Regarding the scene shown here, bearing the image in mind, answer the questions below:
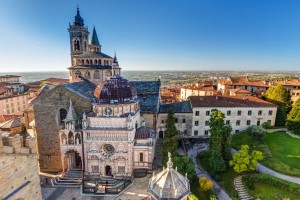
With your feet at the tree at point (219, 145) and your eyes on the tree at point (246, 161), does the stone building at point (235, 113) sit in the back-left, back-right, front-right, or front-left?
back-left

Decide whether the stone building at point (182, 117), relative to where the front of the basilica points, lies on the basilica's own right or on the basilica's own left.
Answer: on the basilica's own left

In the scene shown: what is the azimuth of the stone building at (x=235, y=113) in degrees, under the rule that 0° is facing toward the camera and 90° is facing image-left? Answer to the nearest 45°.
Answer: approximately 0°

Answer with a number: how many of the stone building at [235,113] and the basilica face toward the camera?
2

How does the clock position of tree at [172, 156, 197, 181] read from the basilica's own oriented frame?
The tree is roughly at 10 o'clock from the basilica.

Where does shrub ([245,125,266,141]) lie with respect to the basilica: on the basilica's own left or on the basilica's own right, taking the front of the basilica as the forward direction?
on the basilica's own left

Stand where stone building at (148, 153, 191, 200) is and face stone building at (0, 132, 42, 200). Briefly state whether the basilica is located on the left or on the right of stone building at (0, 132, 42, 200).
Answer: right

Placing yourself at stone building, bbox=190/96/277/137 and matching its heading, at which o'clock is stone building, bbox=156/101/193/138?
stone building, bbox=156/101/193/138 is roughly at 2 o'clock from stone building, bbox=190/96/277/137.
